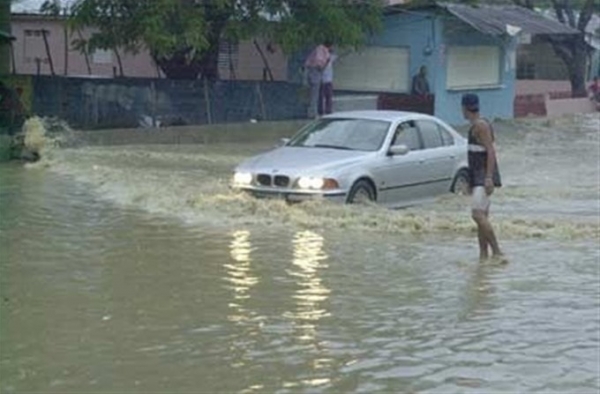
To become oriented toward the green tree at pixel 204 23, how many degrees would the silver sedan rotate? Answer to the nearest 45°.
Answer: approximately 135° to its right

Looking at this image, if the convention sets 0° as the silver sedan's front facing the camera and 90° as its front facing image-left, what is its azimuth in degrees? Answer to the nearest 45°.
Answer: approximately 45°

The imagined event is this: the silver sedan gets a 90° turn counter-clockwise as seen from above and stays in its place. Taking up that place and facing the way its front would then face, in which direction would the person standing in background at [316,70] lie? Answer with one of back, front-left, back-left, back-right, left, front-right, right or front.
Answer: back-left

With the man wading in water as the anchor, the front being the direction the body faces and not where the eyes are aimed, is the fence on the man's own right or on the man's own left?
on the man's own right

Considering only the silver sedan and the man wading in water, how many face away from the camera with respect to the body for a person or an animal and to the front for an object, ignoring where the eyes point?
0

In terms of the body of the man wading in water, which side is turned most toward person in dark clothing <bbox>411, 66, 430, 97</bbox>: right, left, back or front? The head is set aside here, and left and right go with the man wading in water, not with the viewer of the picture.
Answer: right

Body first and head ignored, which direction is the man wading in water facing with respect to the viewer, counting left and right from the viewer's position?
facing to the left of the viewer

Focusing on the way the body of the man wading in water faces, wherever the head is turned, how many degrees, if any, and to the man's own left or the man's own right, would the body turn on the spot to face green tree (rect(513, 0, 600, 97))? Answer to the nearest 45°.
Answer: approximately 90° to the man's own right
